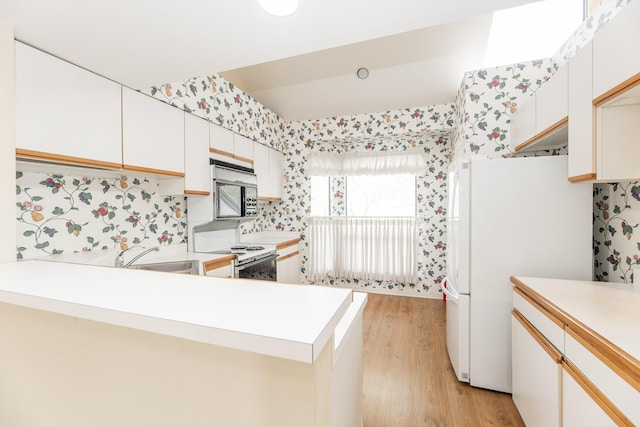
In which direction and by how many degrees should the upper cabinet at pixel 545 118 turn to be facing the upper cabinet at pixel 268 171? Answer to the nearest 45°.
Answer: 0° — it already faces it

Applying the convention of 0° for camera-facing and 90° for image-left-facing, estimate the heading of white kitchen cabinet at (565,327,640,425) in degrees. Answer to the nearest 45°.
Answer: approximately 45°

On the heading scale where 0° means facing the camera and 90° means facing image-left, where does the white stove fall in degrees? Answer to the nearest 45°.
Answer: approximately 315°

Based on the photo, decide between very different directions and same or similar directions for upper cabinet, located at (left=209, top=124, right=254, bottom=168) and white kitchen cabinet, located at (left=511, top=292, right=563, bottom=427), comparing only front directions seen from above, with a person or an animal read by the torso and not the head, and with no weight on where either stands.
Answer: very different directions

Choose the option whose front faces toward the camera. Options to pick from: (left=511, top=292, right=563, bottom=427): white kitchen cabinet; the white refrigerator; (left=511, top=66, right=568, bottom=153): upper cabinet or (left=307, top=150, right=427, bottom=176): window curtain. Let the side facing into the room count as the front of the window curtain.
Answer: the window curtain

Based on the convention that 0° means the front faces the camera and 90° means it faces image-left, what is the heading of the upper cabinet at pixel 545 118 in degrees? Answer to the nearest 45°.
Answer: approximately 90°
